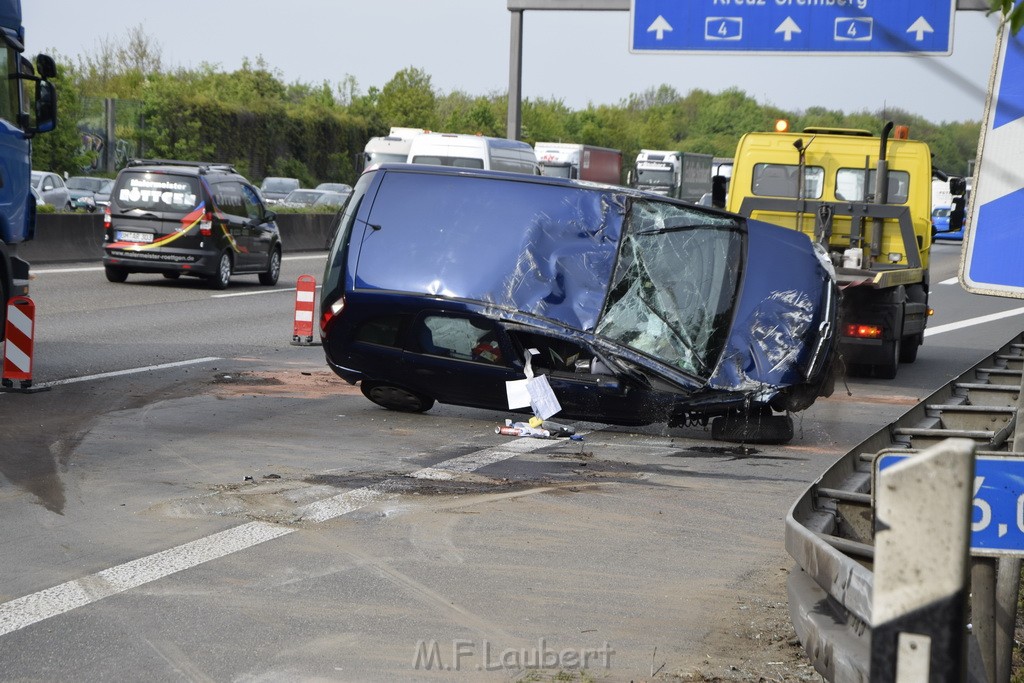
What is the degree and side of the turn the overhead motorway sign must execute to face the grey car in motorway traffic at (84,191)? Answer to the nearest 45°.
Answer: approximately 135° to its right

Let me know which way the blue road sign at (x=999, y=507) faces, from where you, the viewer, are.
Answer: facing the viewer

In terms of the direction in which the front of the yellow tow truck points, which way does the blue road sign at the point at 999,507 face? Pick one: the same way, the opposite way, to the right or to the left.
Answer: the opposite way

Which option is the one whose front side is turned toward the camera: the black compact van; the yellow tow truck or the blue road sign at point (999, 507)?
the blue road sign

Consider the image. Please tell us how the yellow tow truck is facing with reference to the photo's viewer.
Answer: facing away from the viewer

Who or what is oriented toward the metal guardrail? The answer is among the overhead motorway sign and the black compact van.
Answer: the overhead motorway sign

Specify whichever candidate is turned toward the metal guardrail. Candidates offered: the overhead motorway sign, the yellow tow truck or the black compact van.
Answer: the overhead motorway sign

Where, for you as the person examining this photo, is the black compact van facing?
facing away from the viewer and to the right of the viewer

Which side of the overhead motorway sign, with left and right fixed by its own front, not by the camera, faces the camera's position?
front

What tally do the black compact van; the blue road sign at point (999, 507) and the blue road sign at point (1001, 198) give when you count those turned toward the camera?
2

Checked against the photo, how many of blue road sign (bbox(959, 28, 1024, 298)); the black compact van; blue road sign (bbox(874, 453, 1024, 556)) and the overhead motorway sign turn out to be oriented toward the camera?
3

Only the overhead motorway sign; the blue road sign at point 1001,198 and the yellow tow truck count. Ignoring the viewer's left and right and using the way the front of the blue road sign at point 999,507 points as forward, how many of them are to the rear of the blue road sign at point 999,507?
3

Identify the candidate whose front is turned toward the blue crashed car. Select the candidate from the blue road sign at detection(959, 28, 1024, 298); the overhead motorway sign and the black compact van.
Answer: the overhead motorway sign

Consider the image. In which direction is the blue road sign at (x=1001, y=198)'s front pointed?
toward the camera
